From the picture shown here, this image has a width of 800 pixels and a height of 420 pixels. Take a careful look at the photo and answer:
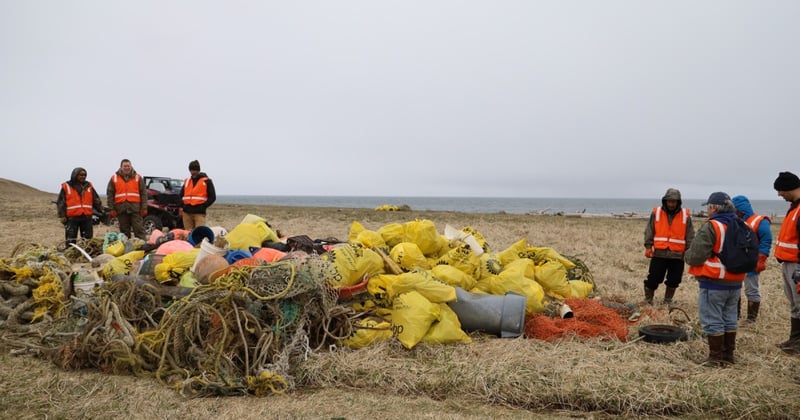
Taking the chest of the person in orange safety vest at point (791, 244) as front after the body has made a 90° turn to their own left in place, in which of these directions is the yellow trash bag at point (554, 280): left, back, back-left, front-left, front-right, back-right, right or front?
right

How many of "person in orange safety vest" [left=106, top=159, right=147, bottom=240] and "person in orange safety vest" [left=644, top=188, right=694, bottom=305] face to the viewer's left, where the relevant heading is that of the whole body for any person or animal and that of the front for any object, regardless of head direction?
0

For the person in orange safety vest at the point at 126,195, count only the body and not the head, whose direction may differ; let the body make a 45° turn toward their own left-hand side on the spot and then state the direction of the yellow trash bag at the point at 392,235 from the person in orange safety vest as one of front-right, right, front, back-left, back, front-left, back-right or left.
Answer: front

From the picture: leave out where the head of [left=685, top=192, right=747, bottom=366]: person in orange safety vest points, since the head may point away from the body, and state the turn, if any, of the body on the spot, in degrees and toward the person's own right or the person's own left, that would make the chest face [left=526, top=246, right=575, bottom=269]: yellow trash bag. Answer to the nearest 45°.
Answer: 0° — they already face it

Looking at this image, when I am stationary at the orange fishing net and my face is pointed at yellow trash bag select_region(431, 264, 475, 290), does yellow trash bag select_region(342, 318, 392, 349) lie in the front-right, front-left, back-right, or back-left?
front-left

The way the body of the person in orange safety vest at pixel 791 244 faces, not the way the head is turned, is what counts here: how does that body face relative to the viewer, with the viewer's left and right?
facing to the left of the viewer

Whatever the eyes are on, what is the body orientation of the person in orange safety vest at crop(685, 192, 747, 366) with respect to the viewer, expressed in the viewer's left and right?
facing away from the viewer and to the left of the viewer

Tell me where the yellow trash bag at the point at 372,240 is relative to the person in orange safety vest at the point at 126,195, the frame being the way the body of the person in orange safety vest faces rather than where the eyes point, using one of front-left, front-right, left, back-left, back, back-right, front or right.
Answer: front-left

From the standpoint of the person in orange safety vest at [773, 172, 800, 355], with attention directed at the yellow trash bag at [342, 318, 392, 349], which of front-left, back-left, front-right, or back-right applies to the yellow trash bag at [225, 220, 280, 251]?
front-right

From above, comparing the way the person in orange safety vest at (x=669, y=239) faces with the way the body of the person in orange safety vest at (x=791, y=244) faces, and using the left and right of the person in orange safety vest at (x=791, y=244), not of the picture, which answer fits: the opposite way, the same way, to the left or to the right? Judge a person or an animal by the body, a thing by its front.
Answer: to the left

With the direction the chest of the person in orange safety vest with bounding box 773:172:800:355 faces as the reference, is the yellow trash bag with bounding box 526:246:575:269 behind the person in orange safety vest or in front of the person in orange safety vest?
in front

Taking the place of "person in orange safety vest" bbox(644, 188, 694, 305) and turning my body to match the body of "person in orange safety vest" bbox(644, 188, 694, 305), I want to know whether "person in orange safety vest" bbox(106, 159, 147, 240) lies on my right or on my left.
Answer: on my right

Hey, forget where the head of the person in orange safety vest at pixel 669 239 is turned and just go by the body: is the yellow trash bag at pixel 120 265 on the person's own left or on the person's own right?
on the person's own right

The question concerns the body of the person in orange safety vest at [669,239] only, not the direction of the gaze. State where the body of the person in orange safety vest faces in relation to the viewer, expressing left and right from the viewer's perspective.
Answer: facing the viewer
